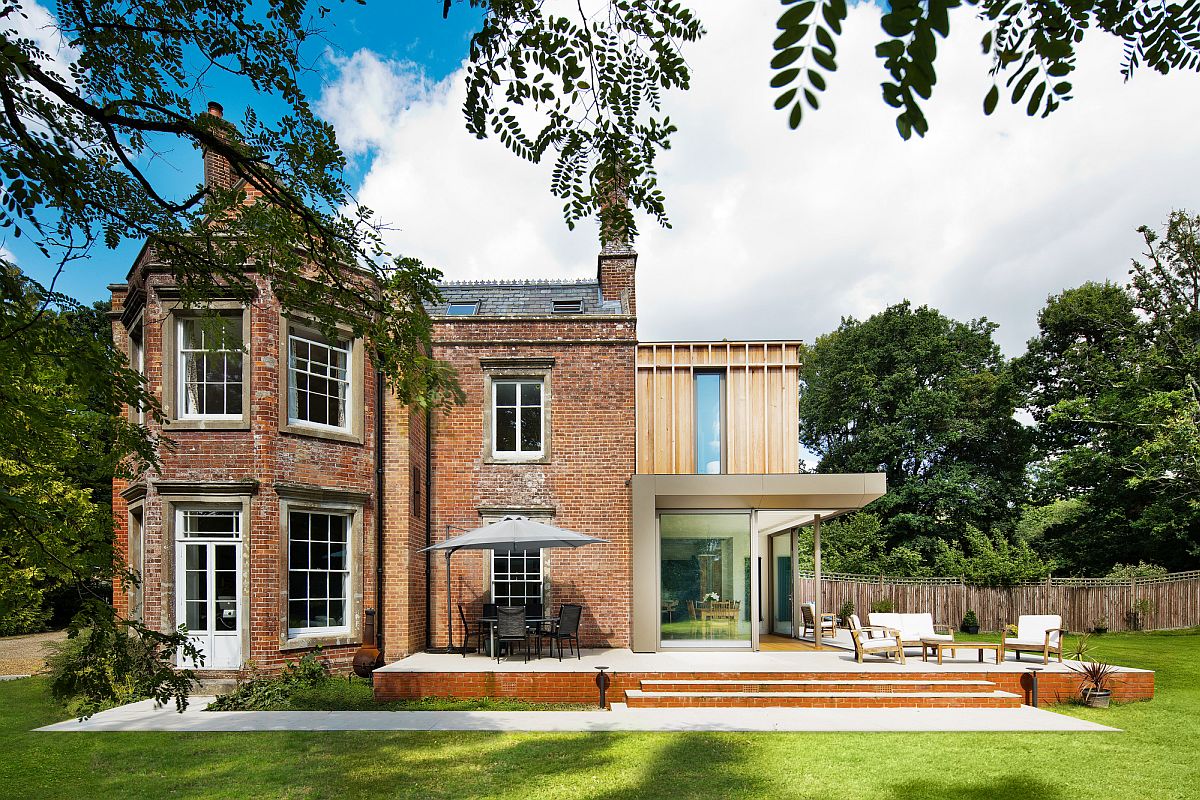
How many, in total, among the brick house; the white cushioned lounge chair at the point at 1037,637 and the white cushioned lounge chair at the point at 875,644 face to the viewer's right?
1

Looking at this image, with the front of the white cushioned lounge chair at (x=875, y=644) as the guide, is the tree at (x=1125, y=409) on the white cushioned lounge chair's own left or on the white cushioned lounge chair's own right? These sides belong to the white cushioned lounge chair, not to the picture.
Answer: on the white cushioned lounge chair's own left

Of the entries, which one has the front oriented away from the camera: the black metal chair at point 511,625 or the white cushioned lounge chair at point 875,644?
the black metal chair

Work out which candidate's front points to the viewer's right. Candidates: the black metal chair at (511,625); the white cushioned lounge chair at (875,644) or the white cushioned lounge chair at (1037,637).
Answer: the white cushioned lounge chair at (875,644)

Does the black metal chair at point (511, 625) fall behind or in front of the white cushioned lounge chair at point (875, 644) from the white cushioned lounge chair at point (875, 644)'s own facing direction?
behind

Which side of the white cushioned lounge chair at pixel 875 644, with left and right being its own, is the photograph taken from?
right

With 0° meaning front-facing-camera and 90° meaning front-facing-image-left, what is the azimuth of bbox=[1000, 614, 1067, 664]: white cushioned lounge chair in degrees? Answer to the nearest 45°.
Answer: approximately 45°

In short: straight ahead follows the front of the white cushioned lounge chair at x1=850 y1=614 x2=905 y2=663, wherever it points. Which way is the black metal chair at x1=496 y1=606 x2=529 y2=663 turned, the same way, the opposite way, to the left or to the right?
to the left

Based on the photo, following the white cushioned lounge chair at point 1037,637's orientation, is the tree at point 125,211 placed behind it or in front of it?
in front

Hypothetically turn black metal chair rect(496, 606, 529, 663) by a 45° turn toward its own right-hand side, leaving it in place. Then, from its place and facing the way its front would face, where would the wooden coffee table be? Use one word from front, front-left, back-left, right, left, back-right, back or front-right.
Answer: front-right

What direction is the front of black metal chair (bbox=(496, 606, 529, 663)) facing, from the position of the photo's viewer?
facing away from the viewer

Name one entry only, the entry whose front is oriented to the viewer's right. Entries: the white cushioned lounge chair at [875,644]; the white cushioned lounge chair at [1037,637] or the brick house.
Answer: the white cushioned lounge chair at [875,644]

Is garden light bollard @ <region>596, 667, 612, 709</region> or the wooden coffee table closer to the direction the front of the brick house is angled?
the garden light bollard
